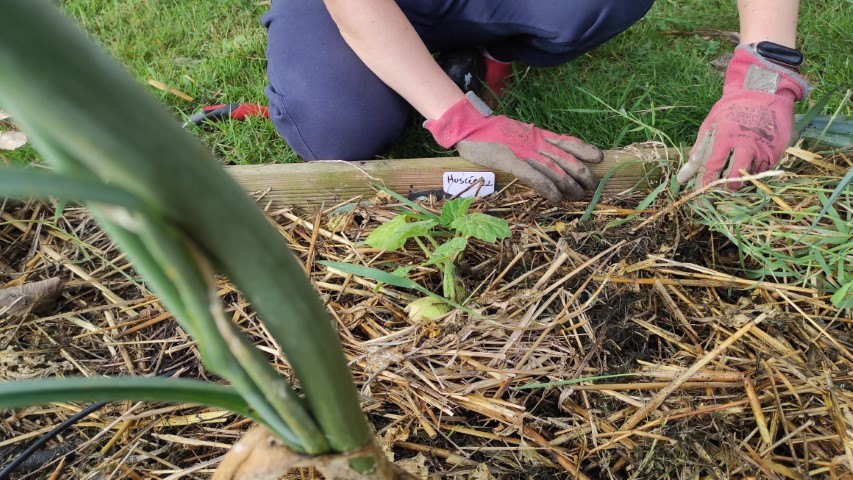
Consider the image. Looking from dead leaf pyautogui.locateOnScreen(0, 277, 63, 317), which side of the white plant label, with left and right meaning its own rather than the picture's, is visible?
right

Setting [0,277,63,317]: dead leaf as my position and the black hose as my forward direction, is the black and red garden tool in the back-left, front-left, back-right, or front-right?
back-left

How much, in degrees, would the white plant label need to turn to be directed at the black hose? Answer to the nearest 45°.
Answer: approximately 45° to its right

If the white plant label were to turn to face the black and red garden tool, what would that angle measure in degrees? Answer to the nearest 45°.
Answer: approximately 135° to its right

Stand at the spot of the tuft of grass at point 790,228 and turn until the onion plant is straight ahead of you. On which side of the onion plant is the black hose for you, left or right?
right

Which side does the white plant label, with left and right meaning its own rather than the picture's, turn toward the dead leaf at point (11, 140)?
right

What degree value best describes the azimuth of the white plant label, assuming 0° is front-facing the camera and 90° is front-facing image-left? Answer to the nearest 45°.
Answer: approximately 0°

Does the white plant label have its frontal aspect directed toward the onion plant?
yes
